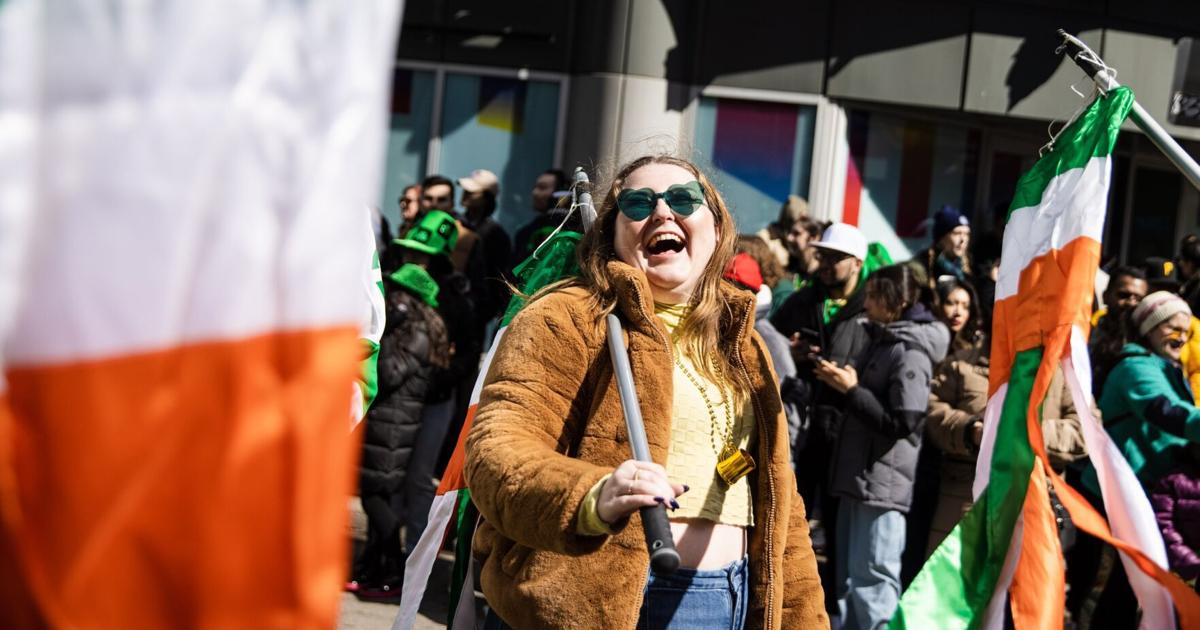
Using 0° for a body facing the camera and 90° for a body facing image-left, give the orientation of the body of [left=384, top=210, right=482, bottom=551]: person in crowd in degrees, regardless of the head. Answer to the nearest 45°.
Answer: approximately 90°

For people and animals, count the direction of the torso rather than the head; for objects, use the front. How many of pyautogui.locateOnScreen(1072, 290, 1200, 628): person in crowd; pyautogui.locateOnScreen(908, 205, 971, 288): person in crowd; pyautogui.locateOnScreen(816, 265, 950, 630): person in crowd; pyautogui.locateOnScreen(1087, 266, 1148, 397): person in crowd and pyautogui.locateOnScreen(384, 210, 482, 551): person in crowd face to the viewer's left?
2

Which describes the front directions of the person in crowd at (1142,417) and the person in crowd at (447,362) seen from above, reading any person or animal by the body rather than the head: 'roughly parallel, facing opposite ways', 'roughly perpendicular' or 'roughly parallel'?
roughly perpendicular
